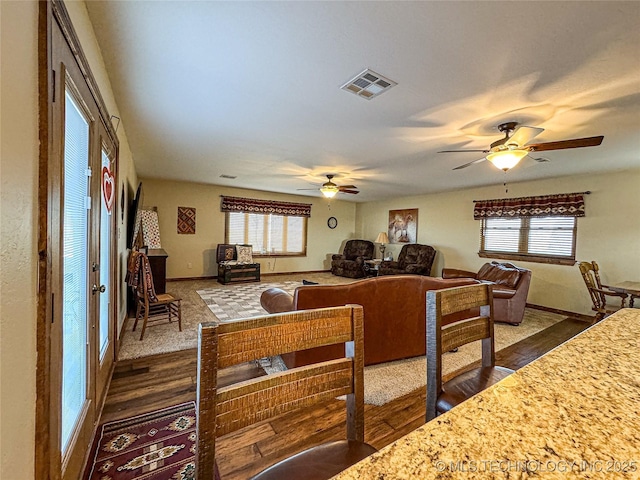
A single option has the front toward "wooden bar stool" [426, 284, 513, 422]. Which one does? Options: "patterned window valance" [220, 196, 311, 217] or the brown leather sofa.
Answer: the patterned window valance

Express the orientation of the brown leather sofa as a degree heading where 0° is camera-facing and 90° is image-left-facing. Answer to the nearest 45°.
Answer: approximately 135°

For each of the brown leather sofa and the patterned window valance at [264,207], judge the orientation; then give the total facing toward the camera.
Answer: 1

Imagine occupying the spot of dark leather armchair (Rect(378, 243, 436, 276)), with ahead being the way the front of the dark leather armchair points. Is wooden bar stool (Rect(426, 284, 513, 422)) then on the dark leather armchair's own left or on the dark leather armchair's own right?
on the dark leather armchair's own left

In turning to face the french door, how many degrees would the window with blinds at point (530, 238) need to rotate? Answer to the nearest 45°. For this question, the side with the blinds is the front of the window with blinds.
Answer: approximately 45° to its left

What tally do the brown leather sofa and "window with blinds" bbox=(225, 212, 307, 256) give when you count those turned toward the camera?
1

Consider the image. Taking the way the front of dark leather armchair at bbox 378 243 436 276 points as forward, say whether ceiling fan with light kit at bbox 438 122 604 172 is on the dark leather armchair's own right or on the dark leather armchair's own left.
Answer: on the dark leather armchair's own left

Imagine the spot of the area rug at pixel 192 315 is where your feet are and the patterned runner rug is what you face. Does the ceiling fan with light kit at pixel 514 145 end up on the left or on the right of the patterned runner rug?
left

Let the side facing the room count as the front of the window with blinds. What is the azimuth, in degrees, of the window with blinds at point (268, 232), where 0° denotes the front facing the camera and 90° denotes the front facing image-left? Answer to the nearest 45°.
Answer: approximately 0°

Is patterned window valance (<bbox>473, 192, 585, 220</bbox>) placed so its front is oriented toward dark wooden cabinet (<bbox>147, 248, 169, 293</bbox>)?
yes

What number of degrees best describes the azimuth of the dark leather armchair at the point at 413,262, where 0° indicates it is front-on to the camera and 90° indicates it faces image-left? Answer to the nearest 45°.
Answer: approximately 45°
